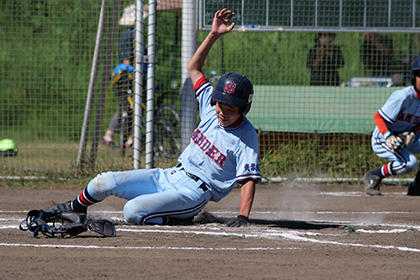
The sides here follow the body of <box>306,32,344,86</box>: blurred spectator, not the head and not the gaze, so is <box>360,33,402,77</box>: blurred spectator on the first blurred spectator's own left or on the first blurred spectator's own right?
on the first blurred spectator's own left

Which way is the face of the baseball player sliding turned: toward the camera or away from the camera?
toward the camera

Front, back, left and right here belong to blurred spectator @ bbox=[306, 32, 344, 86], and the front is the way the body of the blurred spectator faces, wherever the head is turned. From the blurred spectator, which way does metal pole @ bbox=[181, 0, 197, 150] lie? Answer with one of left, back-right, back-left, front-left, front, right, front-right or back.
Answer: front-right

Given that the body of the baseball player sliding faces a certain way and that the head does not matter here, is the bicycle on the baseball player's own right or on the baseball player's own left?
on the baseball player's own right

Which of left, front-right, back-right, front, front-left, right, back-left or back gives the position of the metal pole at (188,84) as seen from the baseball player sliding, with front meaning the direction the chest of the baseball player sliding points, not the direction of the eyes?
back-right

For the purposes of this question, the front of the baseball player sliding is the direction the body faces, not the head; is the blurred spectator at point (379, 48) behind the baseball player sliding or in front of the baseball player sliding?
behind

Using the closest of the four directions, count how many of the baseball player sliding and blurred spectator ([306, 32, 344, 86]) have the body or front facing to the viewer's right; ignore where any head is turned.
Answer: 0

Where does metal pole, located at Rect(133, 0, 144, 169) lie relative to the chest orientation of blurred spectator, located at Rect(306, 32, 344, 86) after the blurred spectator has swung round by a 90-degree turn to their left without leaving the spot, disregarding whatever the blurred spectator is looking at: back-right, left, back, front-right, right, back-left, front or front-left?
back-right

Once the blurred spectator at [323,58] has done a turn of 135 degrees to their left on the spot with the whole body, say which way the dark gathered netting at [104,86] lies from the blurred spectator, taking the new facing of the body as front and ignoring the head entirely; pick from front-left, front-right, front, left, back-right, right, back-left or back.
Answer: back

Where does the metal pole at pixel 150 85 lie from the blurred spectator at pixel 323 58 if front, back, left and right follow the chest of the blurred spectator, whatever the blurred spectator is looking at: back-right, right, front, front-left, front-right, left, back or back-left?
front-right

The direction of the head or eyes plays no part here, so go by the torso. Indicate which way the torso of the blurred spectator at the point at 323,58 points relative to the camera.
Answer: toward the camera

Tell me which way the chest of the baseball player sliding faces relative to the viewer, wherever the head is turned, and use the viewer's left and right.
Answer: facing the viewer and to the left of the viewer

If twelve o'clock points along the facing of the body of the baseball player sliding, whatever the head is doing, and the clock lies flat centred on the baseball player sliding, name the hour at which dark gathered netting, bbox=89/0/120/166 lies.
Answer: The dark gathered netting is roughly at 4 o'clock from the baseball player sliding.

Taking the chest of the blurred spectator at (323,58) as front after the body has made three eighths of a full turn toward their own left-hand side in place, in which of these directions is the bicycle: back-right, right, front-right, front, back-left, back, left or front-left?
back
